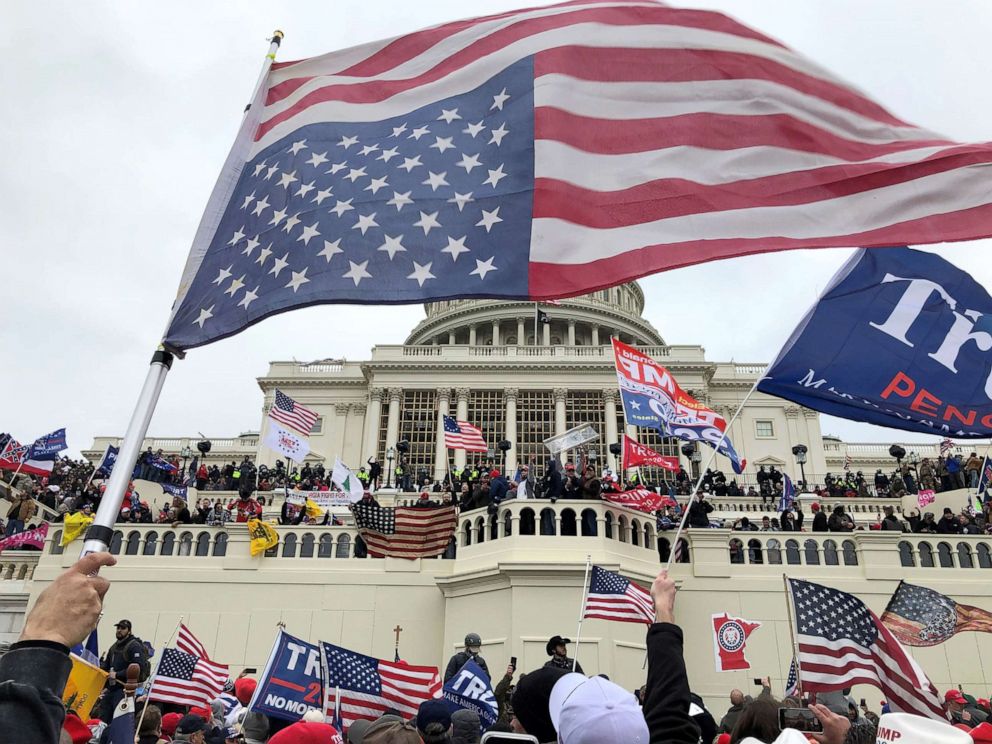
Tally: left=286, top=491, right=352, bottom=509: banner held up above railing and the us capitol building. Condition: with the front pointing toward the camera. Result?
2

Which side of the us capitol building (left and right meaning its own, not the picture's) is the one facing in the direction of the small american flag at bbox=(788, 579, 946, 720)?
front

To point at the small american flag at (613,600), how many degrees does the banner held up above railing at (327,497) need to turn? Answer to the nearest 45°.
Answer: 0° — it already faces it

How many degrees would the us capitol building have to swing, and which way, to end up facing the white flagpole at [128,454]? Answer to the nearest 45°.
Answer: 0° — it already faces it

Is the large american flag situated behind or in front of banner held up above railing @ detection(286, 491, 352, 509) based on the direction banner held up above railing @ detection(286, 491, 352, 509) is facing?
in front

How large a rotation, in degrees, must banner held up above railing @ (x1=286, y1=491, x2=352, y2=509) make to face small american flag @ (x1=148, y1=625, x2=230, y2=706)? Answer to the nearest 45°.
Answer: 0° — it already faces it

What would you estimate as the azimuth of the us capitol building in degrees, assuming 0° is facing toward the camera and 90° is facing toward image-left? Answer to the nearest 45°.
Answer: approximately 0°

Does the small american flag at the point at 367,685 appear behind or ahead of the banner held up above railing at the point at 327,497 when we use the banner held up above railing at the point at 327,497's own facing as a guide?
ahead
